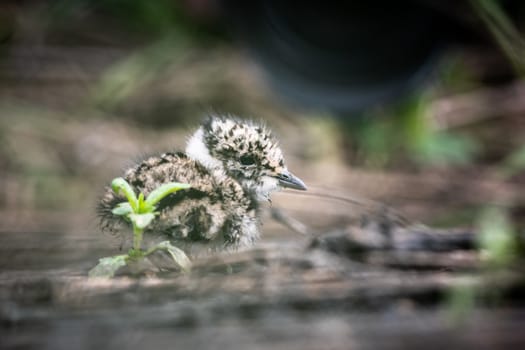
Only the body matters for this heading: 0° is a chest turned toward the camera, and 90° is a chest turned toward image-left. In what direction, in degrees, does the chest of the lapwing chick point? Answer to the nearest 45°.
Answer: approximately 270°
